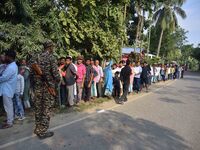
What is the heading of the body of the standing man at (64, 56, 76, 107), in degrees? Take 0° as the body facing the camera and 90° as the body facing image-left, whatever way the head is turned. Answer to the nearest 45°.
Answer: approximately 45°

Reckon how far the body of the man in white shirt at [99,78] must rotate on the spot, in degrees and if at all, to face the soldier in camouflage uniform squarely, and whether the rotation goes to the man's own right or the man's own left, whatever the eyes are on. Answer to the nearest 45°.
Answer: approximately 45° to the man's own left

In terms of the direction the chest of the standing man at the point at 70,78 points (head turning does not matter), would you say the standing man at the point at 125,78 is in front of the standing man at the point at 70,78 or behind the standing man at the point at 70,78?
behind
